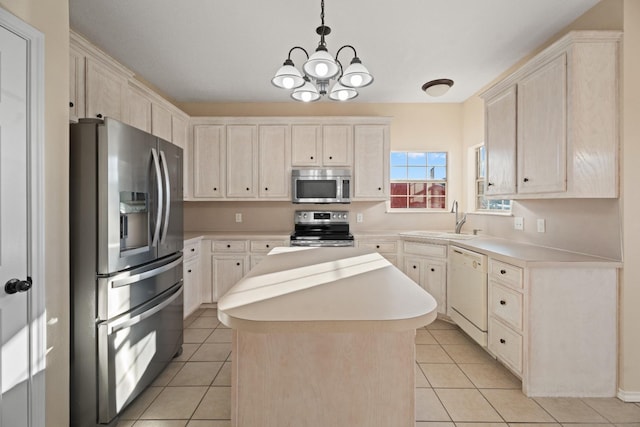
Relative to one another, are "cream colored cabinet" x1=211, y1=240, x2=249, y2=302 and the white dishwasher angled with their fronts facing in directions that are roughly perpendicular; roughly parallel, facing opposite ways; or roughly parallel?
roughly perpendicular

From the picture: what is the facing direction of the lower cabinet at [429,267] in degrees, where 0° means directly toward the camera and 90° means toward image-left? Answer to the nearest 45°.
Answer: approximately 45°

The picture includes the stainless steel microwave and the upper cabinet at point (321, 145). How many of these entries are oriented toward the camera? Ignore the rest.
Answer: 2

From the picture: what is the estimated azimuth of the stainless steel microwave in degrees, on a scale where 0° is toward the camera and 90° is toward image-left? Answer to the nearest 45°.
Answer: approximately 0°

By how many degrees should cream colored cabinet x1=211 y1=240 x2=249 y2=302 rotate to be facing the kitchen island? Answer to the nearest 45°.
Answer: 0° — it already faces it

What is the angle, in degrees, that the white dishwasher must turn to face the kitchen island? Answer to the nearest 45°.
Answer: approximately 45° to its left

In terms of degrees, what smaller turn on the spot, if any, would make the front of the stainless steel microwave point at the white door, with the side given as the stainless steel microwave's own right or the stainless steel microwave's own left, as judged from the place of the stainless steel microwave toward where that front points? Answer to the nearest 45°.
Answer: approximately 45° to the stainless steel microwave's own right

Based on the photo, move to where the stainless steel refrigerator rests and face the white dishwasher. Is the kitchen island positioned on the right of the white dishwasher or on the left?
right

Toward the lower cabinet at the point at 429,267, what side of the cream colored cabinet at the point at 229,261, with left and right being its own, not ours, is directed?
left

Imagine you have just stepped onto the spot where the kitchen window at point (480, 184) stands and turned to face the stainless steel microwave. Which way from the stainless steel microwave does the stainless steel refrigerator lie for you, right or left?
left
